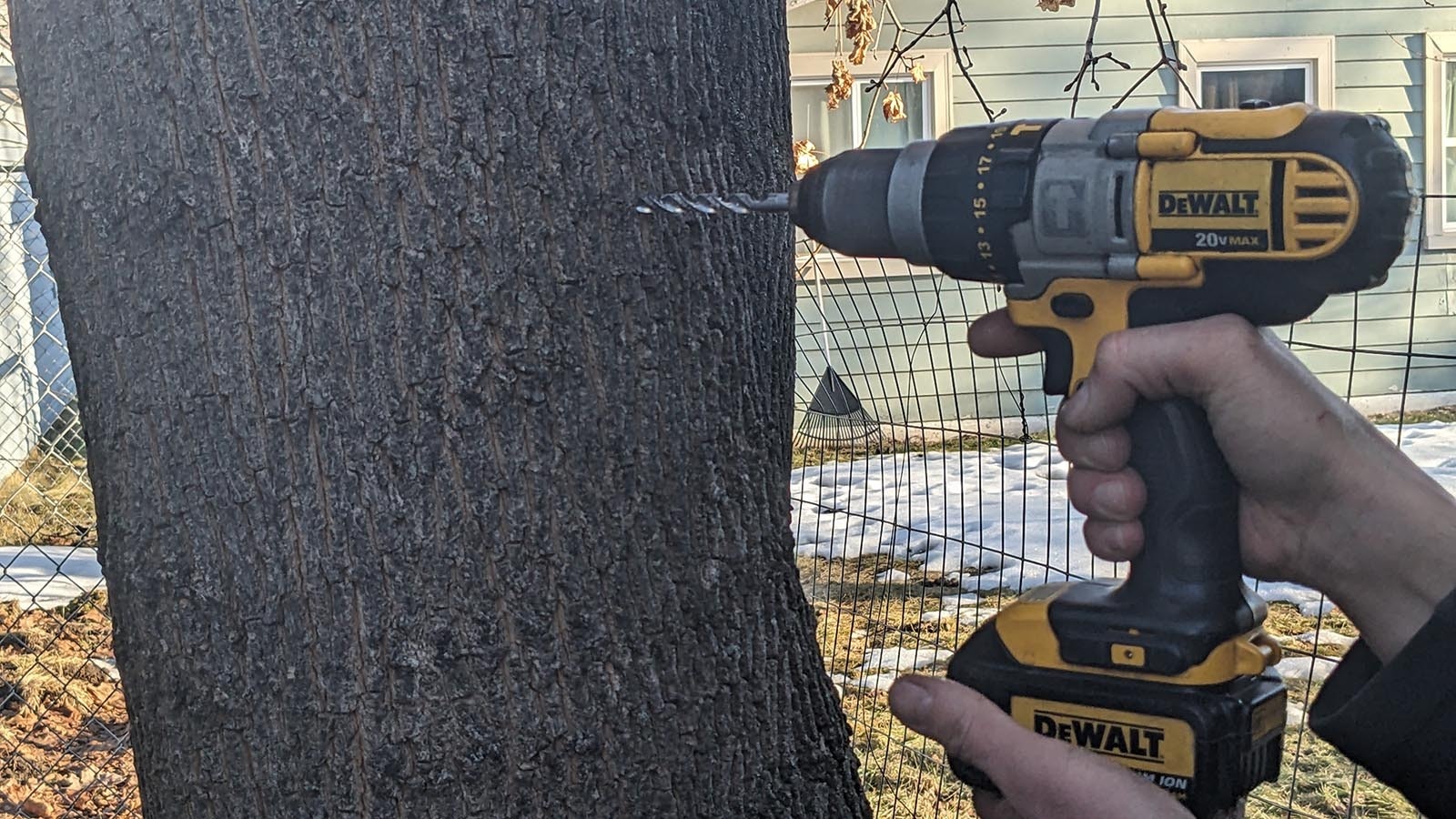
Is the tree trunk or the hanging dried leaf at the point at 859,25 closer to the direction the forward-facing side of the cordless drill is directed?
the tree trunk

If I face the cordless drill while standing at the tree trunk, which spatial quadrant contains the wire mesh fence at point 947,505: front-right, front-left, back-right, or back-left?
front-left

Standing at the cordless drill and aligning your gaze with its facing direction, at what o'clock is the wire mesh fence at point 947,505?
The wire mesh fence is roughly at 3 o'clock from the cordless drill.

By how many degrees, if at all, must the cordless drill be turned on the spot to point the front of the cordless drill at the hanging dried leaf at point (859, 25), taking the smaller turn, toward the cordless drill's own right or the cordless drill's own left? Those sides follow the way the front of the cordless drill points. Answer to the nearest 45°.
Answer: approximately 90° to the cordless drill's own right

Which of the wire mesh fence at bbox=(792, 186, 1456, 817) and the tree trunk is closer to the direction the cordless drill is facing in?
the tree trunk

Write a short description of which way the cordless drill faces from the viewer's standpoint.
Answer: facing to the left of the viewer
